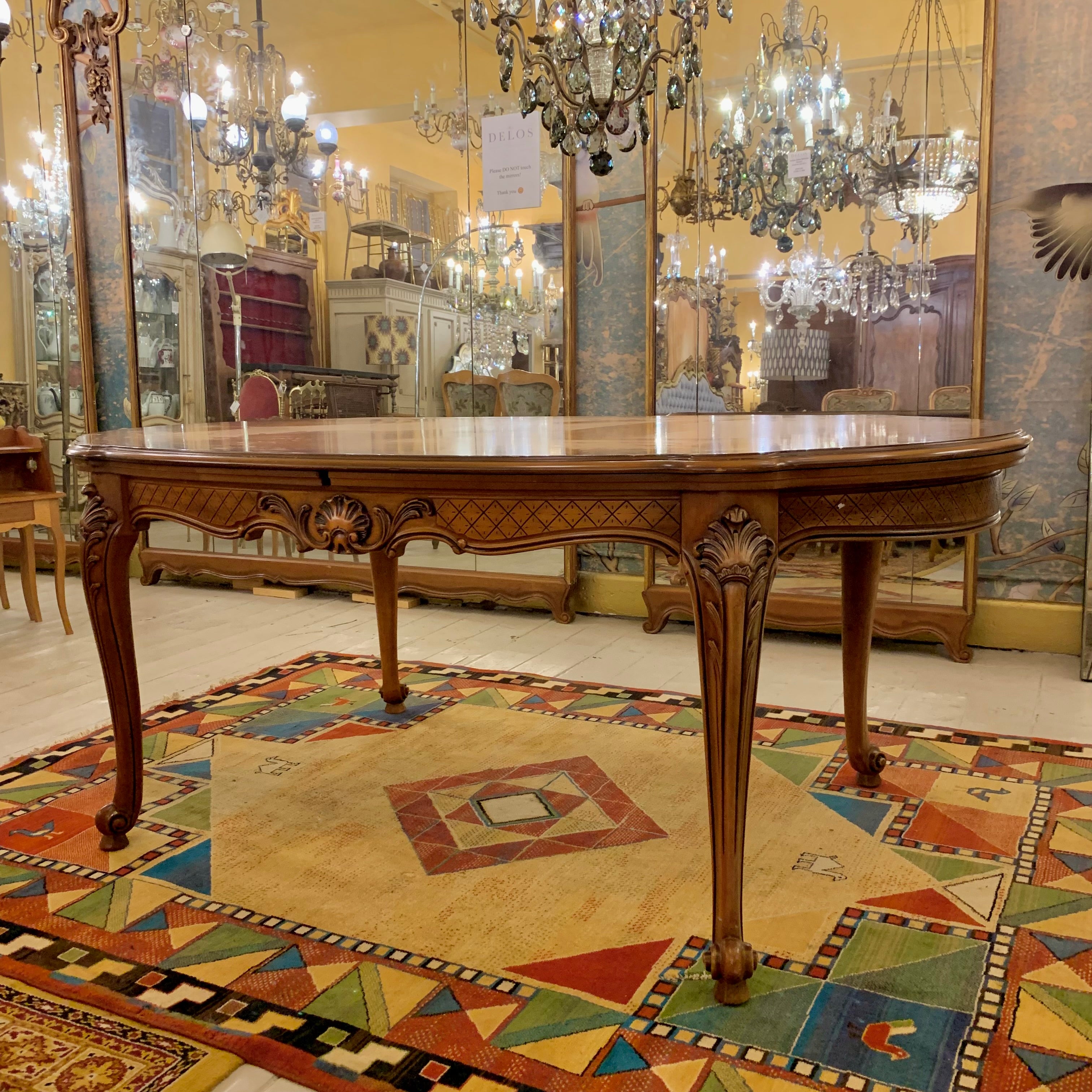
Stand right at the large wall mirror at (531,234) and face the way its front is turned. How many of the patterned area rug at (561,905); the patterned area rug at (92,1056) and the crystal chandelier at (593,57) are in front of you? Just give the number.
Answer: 3

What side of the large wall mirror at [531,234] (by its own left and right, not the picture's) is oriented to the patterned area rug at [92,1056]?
front

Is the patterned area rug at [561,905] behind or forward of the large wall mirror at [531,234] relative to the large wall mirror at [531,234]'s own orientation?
forward

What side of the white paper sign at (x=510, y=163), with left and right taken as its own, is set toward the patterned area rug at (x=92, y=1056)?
front

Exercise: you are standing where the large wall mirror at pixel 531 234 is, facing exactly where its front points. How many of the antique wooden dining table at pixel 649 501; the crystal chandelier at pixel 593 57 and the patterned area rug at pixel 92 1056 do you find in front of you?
3

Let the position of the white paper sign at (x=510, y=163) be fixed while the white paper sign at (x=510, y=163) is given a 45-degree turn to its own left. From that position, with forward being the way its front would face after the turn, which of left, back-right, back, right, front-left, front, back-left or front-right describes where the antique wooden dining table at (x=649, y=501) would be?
front-right

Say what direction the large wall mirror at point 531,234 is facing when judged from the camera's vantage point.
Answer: facing the viewer

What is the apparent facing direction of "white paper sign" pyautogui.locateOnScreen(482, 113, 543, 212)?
toward the camera

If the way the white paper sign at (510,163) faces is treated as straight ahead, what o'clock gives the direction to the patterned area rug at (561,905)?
The patterned area rug is roughly at 12 o'clock from the white paper sign.

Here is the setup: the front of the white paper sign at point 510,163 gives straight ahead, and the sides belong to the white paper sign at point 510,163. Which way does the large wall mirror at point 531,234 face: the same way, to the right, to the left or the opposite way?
the same way

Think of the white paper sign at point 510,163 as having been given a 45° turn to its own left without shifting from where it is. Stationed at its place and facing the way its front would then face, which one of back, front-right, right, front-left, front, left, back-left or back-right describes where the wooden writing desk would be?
back-right

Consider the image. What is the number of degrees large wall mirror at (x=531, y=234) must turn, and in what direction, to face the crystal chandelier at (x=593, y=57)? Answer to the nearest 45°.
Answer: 0° — it already faces it
